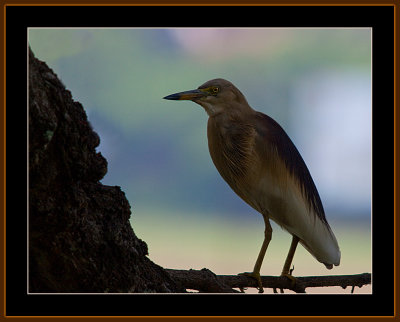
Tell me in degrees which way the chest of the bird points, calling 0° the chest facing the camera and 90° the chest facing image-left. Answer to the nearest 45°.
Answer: approximately 90°
